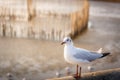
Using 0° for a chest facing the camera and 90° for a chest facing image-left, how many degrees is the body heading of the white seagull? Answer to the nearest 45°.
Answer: approximately 90°

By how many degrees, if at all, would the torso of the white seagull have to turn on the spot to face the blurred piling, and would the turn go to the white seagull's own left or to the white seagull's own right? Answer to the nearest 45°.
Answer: approximately 90° to the white seagull's own right
